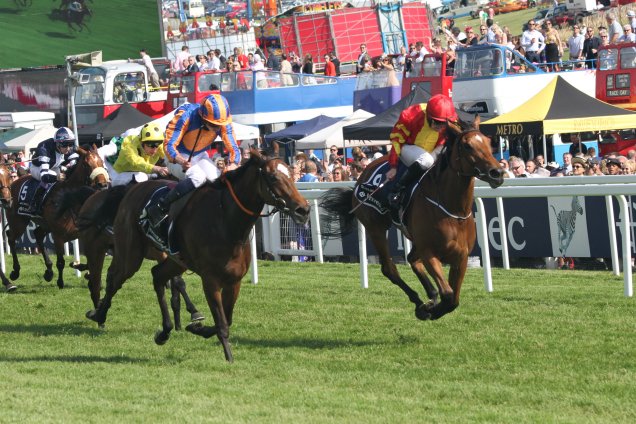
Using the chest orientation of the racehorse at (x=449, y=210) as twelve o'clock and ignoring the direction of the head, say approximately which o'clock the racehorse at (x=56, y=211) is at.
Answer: the racehorse at (x=56, y=211) is roughly at 6 o'clock from the racehorse at (x=449, y=210).

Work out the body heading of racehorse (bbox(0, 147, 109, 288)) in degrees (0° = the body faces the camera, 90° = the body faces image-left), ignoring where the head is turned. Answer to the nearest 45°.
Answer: approximately 315°

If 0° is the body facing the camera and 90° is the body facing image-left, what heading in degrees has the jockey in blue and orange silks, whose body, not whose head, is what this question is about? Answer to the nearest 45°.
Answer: approximately 315°

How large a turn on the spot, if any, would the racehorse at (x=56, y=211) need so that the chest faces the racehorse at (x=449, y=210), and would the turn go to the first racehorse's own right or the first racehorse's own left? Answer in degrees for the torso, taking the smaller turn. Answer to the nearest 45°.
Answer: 0° — it already faces it

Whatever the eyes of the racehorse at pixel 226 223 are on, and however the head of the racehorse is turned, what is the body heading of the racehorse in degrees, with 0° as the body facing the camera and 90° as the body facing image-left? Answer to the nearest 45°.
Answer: approximately 315°

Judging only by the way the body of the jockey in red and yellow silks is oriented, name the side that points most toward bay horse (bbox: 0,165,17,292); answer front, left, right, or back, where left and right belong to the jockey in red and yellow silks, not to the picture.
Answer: back

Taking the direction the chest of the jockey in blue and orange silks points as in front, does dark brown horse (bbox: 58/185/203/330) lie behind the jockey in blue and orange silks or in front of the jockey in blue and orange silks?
behind

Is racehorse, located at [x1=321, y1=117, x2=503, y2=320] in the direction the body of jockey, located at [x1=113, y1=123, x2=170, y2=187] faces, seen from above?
yes

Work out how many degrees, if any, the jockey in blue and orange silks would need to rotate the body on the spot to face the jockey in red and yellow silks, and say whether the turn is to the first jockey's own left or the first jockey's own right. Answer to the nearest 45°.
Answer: approximately 45° to the first jockey's own left

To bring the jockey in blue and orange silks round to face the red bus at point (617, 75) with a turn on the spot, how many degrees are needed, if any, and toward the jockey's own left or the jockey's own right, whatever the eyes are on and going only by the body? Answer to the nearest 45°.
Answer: approximately 90° to the jockey's own left

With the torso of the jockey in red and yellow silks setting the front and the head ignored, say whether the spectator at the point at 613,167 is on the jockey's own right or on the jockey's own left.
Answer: on the jockey's own left
